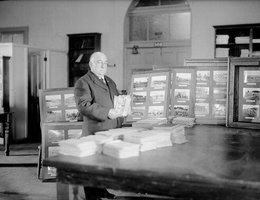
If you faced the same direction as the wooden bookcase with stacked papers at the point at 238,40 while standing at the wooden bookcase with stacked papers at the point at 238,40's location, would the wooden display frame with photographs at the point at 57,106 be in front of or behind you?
in front

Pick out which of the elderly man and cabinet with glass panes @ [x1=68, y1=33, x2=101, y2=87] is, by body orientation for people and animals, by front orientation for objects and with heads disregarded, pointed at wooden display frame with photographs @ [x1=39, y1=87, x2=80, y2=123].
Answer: the cabinet with glass panes

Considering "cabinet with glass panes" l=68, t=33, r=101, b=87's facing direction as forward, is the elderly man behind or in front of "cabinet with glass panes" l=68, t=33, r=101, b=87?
in front

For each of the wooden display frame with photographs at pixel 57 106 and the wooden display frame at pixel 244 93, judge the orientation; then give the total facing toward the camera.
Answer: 2

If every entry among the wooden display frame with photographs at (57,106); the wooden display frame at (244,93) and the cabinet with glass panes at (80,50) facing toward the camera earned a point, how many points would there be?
3

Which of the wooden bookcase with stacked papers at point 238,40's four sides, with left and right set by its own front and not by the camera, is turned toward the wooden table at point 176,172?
front

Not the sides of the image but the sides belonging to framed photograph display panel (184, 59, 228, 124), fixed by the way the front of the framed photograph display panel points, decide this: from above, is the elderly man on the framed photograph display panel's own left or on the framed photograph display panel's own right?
on the framed photograph display panel's own right

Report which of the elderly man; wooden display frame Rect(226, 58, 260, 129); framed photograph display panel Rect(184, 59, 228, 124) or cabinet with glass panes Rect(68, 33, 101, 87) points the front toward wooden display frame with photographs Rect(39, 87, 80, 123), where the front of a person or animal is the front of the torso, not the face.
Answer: the cabinet with glass panes

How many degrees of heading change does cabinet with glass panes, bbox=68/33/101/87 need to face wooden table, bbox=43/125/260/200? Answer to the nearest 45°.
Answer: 0° — it already faces it

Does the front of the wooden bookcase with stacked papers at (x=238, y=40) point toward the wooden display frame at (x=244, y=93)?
yes
